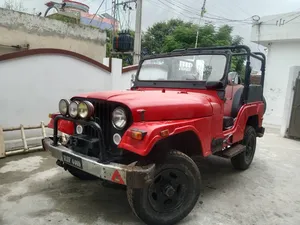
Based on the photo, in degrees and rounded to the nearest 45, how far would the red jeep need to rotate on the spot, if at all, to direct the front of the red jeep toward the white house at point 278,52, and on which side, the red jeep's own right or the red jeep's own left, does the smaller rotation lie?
approximately 180°

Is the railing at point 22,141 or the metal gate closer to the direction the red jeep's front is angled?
the railing

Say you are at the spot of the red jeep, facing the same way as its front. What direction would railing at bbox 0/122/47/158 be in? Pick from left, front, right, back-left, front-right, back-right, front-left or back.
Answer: right

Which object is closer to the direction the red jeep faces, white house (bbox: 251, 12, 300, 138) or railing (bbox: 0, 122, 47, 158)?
the railing

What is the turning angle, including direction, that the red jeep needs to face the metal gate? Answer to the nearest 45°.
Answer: approximately 180°

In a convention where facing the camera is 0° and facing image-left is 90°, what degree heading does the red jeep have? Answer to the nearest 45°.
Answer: approximately 45°
